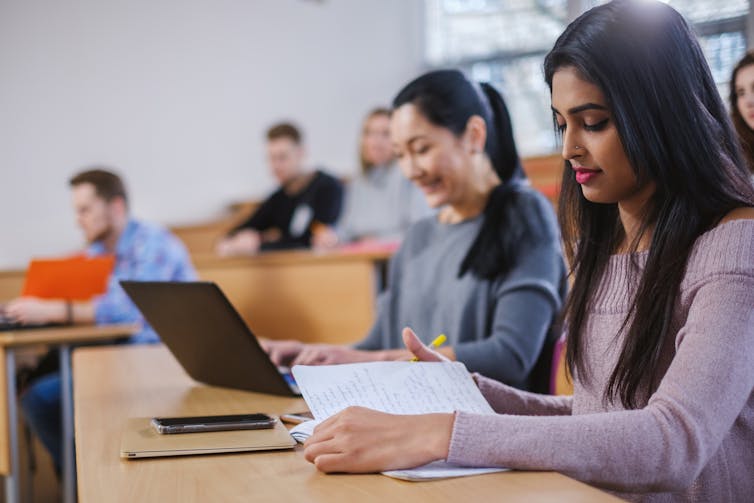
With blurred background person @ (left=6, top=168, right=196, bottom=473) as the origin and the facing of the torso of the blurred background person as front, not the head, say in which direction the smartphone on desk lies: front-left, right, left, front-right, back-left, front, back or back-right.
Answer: left

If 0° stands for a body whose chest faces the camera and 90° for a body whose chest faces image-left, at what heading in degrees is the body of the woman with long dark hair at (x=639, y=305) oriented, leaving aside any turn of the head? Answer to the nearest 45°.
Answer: approximately 45°

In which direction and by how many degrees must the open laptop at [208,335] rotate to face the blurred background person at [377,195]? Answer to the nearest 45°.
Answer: approximately 45° to its left

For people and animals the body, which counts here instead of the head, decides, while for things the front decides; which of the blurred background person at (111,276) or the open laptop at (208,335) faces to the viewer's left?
the blurred background person

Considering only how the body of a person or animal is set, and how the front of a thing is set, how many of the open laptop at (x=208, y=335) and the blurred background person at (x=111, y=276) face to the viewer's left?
1

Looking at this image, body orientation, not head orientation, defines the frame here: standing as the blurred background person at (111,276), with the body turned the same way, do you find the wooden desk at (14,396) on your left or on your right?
on your left

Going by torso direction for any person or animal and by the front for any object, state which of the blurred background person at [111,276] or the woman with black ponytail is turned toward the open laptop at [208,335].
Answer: the woman with black ponytail

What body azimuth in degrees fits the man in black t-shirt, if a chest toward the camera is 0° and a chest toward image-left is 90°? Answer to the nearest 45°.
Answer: approximately 45°

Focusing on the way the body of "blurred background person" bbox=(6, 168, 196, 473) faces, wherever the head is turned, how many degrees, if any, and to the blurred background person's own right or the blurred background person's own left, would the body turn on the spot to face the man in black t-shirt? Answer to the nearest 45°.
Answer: approximately 135° to the blurred background person's own right
